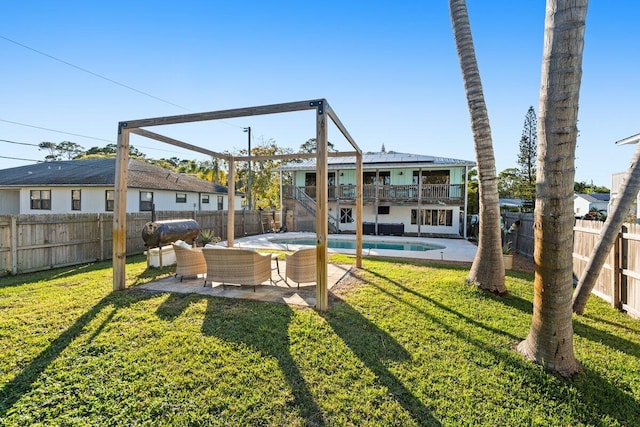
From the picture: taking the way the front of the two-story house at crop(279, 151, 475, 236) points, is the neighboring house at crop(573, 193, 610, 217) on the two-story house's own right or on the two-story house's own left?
on the two-story house's own left

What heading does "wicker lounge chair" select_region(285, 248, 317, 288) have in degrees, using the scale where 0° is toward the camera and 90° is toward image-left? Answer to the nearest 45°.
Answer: approximately 135°

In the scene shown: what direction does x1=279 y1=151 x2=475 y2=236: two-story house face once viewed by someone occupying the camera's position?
facing the viewer

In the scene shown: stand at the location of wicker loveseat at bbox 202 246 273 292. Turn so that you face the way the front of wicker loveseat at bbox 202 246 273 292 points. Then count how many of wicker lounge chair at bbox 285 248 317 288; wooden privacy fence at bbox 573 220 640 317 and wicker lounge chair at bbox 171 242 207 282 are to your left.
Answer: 1

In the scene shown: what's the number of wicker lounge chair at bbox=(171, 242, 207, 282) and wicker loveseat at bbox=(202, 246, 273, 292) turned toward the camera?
0

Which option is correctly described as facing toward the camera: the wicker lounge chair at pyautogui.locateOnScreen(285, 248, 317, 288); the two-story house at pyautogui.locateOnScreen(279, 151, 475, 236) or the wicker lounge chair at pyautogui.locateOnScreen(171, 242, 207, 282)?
the two-story house

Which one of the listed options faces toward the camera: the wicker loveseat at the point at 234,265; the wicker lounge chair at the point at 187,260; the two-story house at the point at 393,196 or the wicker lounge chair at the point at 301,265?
the two-story house

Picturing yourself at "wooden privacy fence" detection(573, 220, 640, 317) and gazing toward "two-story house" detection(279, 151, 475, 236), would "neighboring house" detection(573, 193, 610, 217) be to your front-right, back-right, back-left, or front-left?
front-right

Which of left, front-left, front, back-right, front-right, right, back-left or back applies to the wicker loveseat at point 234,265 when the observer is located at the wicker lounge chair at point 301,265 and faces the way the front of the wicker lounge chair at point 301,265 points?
front-left

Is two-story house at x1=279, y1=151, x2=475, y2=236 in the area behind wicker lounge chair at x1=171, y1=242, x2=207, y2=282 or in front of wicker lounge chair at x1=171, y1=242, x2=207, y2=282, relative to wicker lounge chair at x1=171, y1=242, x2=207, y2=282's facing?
in front

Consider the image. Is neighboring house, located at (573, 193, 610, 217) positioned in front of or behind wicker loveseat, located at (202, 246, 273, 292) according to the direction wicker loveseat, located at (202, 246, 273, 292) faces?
in front

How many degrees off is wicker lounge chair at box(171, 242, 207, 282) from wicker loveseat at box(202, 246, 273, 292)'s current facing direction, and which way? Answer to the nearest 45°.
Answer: approximately 90° to its left

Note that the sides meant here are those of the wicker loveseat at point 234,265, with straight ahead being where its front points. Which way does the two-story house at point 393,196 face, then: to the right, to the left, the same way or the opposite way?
the opposite way

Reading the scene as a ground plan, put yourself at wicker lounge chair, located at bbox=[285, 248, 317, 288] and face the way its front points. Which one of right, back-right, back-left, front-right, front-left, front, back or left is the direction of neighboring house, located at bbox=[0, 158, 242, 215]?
front

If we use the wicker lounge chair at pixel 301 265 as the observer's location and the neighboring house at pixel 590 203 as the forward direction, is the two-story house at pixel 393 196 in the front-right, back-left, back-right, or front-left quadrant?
front-left

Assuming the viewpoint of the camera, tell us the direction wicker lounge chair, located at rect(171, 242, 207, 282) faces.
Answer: facing away from the viewer and to the right of the viewer

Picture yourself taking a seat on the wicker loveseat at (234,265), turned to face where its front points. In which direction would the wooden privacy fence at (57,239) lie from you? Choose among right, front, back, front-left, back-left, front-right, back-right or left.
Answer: left
